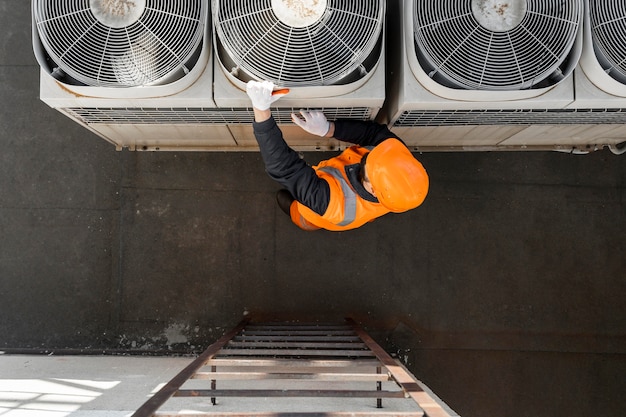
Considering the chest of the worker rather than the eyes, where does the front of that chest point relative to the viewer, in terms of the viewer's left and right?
facing away from the viewer and to the left of the viewer

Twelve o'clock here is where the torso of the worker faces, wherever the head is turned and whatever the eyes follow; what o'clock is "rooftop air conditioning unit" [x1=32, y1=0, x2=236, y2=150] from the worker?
The rooftop air conditioning unit is roughly at 10 o'clock from the worker.

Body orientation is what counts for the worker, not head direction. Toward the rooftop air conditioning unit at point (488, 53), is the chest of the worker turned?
no

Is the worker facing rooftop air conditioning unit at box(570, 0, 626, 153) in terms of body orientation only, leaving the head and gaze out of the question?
no
